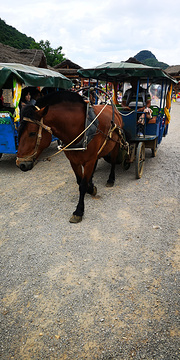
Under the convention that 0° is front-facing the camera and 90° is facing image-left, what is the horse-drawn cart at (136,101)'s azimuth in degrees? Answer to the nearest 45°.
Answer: approximately 45°

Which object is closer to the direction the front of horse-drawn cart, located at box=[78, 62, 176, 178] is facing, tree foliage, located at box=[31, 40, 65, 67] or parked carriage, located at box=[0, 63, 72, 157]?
the parked carriage

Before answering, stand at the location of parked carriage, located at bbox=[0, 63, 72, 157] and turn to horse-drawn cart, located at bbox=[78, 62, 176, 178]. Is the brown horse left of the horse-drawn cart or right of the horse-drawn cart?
right

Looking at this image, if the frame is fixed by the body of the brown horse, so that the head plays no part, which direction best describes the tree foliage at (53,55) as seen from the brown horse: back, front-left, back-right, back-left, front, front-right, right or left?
back-right

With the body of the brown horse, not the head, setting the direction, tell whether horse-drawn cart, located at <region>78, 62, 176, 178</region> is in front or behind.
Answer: behind

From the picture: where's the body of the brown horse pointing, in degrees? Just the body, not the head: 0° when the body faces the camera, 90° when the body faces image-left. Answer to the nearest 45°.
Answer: approximately 45°

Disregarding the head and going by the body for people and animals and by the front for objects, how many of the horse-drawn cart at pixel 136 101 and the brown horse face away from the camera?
0

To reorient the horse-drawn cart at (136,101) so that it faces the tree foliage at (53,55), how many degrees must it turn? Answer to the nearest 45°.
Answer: approximately 135° to its right
